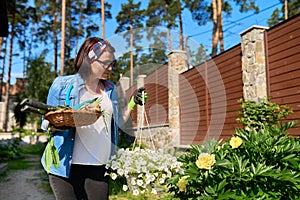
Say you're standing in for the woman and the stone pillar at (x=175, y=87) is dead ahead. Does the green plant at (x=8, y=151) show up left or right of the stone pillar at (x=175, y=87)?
left

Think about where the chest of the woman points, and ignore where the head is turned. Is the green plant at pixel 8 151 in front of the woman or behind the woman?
behind

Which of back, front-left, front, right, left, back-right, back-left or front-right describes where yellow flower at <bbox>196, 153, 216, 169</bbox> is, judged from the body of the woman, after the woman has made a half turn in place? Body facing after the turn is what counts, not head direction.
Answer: back-right

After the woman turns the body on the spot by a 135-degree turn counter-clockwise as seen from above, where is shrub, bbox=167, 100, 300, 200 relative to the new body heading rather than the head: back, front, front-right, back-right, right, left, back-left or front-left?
right

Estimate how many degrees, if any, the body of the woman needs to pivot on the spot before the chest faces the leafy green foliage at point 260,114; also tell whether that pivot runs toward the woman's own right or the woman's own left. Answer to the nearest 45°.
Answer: approximately 90° to the woman's own left

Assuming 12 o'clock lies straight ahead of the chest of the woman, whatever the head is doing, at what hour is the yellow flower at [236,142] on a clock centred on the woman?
The yellow flower is roughly at 10 o'clock from the woman.

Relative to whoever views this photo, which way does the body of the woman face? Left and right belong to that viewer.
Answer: facing the viewer and to the right of the viewer

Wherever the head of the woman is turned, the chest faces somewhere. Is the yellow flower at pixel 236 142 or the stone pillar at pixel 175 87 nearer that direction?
the yellow flower

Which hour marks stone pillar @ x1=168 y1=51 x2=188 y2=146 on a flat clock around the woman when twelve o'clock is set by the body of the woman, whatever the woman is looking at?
The stone pillar is roughly at 8 o'clock from the woman.

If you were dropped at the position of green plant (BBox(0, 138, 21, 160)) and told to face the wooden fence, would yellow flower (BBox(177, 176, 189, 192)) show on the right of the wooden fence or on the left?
right
